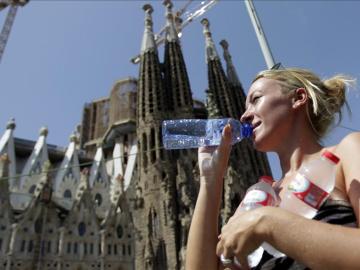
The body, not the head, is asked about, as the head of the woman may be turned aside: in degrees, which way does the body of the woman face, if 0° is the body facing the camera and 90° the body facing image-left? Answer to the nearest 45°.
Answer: approximately 45°

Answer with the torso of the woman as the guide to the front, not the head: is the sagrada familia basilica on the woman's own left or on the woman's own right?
on the woman's own right

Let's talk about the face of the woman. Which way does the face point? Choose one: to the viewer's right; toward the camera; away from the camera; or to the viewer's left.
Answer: to the viewer's left
